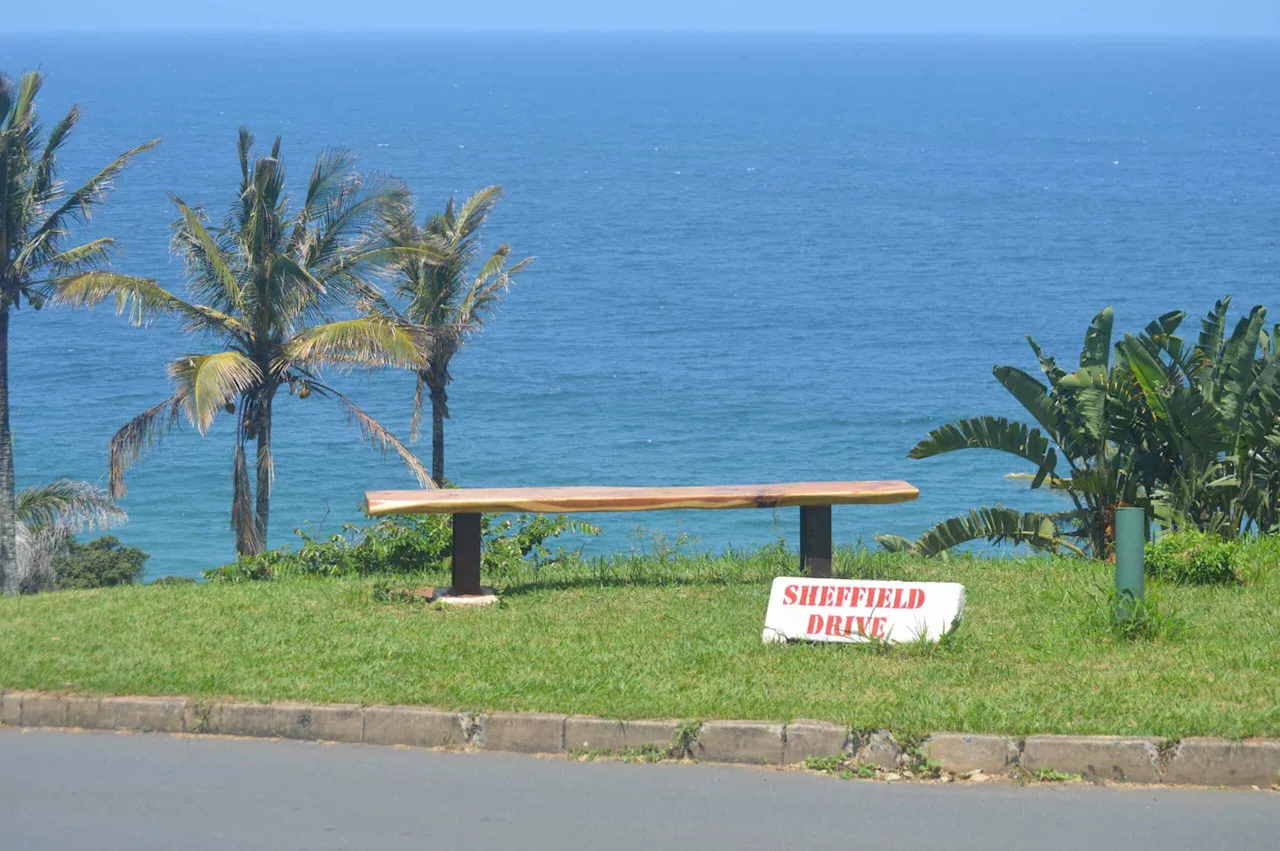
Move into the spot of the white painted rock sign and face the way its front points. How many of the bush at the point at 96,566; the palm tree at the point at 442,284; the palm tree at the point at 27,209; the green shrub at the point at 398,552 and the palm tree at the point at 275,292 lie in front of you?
0

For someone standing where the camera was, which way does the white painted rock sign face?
facing the viewer

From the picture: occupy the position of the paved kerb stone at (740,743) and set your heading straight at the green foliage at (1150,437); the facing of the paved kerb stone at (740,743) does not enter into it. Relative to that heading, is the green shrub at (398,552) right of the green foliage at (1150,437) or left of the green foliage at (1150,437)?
left

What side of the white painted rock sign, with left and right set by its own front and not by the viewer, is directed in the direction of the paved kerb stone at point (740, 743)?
front

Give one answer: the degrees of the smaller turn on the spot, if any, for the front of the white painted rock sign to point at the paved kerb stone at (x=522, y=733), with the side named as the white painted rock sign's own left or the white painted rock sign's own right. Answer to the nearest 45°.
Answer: approximately 45° to the white painted rock sign's own right

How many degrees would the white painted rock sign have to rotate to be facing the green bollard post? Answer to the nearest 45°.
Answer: approximately 90° to its left

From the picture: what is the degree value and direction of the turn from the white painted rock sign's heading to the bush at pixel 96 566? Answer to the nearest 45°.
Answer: approximately 135° to its right

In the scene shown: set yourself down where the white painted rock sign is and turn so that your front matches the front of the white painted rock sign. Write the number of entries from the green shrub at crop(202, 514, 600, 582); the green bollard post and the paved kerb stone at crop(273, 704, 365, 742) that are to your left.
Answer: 1

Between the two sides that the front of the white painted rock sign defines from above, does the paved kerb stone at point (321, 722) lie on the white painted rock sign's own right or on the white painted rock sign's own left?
on the white painted rock sign's own right

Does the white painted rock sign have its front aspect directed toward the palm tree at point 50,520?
no

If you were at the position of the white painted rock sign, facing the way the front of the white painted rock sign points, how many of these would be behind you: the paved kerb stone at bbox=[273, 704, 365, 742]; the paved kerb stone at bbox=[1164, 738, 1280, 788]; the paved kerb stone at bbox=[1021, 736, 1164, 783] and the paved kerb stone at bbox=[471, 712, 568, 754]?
0

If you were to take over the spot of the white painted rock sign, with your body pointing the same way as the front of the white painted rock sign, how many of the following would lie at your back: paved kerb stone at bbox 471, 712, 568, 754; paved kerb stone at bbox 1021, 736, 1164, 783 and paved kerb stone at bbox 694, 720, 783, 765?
0

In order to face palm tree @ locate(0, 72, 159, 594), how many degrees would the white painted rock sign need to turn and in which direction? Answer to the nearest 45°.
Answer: approximately 135° to its right

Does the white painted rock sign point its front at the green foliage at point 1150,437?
no

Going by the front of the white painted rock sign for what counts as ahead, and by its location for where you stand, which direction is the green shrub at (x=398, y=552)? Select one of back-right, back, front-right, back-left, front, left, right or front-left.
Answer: back-right

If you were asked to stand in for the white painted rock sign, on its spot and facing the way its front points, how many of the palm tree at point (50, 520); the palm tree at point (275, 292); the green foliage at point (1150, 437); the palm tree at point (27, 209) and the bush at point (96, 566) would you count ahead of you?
0

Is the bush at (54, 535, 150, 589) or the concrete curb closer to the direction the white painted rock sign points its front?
the concrete curb

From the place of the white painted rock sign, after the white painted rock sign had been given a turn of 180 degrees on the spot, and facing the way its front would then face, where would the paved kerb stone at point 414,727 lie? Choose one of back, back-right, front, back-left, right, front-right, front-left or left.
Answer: back-left
